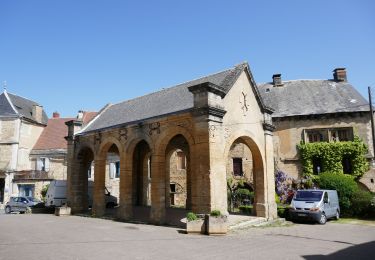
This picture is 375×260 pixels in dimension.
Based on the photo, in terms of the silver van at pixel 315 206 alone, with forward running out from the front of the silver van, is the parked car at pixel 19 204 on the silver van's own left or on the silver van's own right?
on the silver van's own right

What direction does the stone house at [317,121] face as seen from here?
toward the camera

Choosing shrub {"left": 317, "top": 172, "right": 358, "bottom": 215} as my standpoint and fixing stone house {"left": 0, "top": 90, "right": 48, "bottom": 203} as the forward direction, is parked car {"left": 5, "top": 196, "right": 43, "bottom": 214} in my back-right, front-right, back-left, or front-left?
front-left

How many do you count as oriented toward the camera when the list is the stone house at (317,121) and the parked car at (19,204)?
1

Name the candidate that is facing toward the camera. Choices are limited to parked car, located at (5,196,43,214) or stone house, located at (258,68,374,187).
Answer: the stone house

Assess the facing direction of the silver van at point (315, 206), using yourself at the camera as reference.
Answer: facing the viewer and to the left of the viewer

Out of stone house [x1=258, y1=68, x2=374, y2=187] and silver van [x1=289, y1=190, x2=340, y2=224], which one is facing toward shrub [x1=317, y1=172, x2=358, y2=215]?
the stone house

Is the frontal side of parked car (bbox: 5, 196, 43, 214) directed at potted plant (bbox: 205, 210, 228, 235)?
no

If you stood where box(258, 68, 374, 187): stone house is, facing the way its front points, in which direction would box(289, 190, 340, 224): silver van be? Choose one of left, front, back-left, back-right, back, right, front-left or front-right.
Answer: front

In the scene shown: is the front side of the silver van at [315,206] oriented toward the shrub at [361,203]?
no

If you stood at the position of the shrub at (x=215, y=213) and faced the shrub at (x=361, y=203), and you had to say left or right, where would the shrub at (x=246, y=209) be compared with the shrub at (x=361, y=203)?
left

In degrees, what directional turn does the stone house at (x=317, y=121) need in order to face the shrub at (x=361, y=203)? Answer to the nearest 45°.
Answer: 0° — it already faces it
